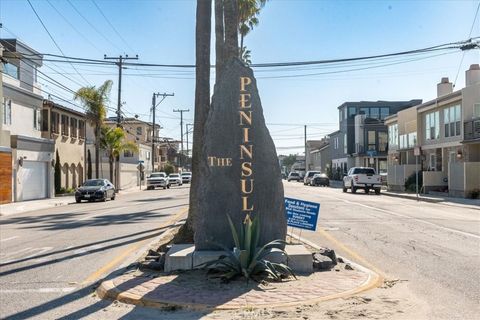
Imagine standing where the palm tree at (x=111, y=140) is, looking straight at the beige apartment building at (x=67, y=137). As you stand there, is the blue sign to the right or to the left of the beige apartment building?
left

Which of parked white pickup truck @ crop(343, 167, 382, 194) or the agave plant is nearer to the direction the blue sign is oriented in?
the agave plant

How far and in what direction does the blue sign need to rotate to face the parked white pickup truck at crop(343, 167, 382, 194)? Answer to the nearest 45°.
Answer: approximately 180°

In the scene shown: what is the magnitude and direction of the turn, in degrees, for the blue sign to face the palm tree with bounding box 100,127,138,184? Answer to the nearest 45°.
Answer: approximately 135° to its right

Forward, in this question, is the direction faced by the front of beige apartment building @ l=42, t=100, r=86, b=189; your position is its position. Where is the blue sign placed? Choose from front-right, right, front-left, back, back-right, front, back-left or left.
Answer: front-right

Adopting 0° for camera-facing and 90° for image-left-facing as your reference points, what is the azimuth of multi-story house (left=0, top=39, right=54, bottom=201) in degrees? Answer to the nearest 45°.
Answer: approximately 315°

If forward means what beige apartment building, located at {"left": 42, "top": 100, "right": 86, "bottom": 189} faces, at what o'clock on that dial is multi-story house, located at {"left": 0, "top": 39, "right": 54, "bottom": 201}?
The multi-story house is roughly at 2 o'clock from the beige apartment building.

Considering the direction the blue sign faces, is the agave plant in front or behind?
in front

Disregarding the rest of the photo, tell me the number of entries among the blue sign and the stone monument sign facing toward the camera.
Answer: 2
